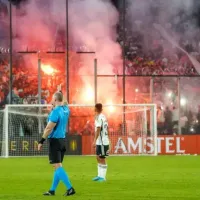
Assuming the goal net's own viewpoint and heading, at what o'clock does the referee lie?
The referee is roughly at 12 o'clock from the goal net.

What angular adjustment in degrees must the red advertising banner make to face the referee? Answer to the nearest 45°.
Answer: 0° — it already faces them

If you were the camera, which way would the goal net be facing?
facing the viewer

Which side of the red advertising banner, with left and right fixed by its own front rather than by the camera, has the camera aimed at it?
front
